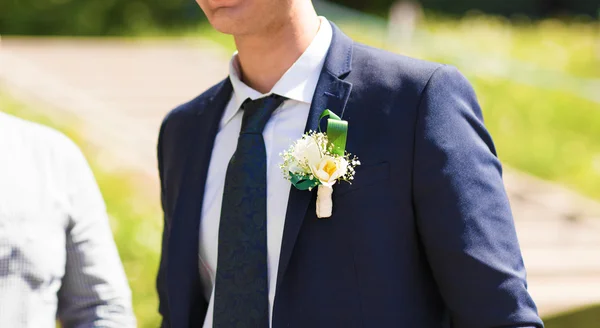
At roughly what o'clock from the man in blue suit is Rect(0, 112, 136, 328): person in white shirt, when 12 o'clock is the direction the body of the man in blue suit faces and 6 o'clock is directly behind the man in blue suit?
The person in white shirt is roughly at 3 o'clock from the man in blue suit.

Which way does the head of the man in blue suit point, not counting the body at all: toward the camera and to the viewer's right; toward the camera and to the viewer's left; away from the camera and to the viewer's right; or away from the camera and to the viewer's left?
toward the camera and to the viewer's left

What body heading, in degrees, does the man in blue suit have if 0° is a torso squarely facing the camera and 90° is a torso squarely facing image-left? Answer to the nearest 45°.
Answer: approximately 45°
